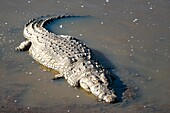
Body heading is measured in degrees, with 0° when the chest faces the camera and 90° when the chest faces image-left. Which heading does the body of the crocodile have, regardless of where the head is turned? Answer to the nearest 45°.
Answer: approximately 315°
